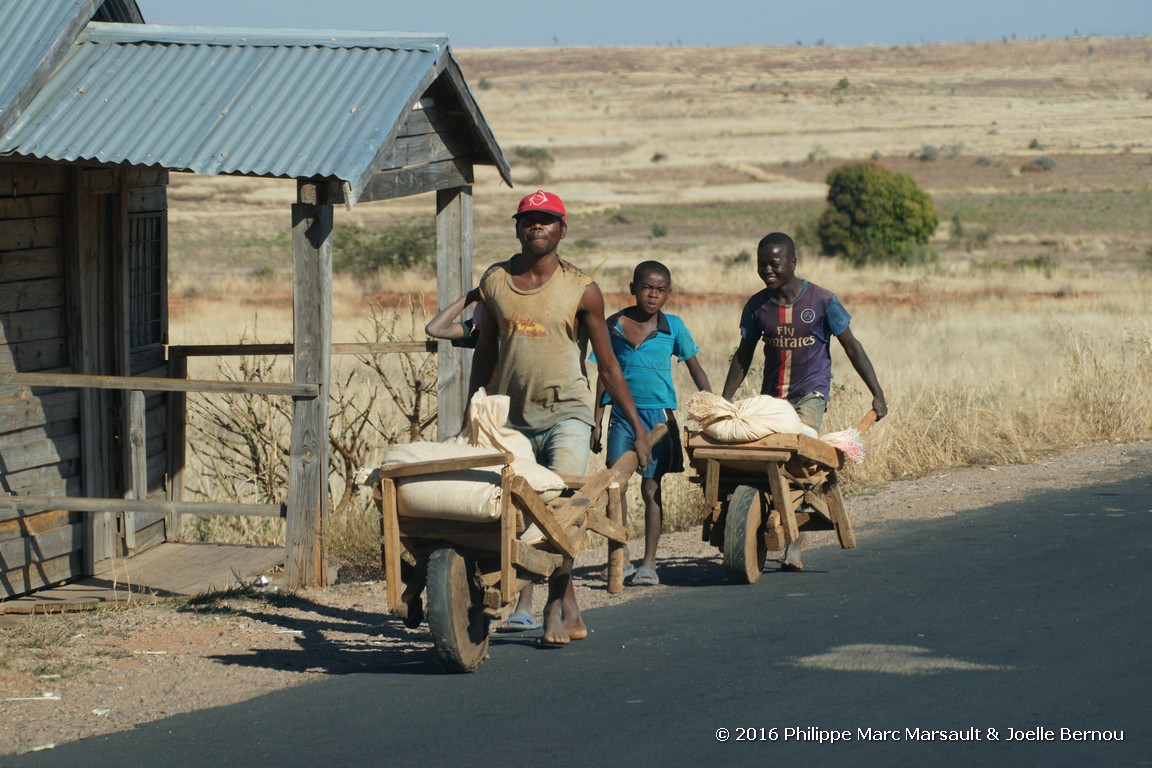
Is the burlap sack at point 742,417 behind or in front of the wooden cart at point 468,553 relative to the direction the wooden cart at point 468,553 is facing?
behind

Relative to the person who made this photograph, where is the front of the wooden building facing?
facing the viewer and to the right of the viewer

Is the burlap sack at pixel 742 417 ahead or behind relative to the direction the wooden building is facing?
ahead

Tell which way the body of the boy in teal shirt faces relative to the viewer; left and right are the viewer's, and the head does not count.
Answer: facing the viewer

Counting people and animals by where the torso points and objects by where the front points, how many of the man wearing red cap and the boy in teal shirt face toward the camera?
2

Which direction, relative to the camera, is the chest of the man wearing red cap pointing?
toward the camera

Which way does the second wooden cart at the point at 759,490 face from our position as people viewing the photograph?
facing the viewer and to the left of the viewer

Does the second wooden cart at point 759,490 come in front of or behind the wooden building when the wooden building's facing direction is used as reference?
in front

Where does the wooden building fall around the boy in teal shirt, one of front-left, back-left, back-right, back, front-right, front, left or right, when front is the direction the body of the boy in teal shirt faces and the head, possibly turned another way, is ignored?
right

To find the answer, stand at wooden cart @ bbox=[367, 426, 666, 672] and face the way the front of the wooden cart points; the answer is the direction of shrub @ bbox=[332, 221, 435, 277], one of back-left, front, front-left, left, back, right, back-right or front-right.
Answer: back-right

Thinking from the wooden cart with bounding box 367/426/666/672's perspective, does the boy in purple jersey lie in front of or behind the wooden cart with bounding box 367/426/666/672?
behind

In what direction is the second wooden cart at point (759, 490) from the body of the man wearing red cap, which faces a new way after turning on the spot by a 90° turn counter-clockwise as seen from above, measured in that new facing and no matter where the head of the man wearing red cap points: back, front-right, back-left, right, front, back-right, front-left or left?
front-left

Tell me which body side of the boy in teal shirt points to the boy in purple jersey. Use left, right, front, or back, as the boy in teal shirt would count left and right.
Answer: left
